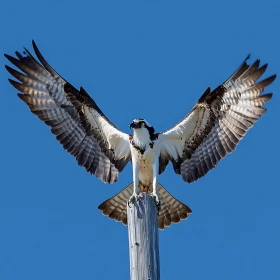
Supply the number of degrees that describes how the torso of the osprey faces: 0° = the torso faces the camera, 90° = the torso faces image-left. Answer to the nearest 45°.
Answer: approximately 0°
